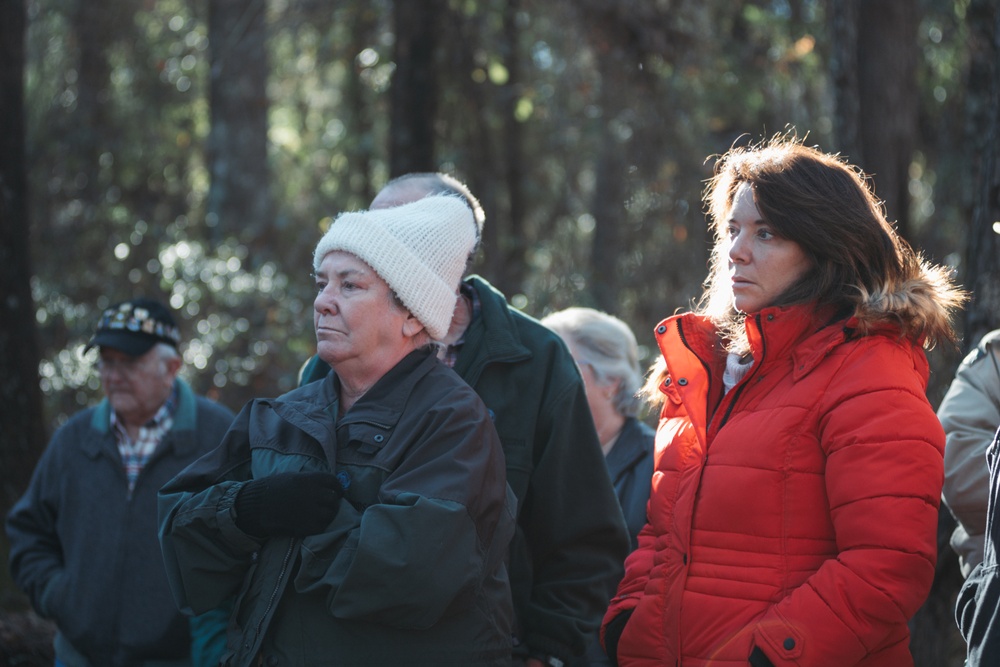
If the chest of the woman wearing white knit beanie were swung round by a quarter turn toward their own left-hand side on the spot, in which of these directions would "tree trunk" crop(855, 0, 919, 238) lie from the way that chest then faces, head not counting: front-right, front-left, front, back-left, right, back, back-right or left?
left

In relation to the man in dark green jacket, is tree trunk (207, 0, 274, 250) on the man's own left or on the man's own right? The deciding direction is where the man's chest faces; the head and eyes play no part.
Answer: on the man's own right

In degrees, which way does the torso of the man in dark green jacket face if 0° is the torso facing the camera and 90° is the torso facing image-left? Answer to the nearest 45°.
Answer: approximately 45°

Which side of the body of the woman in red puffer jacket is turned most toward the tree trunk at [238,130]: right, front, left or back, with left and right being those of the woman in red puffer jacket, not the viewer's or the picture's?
right

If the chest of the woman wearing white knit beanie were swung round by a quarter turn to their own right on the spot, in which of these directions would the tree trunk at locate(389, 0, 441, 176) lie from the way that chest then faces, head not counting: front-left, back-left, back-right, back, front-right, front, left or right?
front-right

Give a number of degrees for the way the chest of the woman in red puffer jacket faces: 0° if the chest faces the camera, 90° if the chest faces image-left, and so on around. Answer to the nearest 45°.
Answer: approximately 45°

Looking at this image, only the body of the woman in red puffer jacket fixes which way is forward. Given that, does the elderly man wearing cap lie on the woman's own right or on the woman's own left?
on the woman's own right

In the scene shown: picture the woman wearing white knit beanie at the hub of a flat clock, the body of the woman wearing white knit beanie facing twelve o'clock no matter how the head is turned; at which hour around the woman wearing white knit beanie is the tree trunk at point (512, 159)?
The tree trunk is roughly at 5 o'clock from the woman wearing white knit beanie.

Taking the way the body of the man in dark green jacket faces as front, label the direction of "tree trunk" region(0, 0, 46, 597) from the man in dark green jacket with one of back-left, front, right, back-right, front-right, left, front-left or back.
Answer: right
